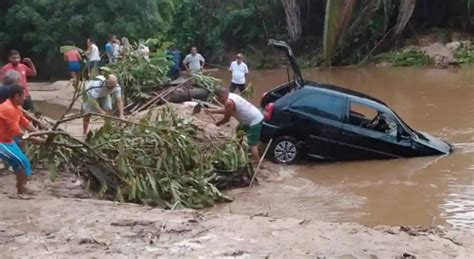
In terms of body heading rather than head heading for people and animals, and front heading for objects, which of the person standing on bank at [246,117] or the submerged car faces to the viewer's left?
the person standing on bank

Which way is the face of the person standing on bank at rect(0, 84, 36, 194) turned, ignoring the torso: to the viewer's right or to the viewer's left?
to the viewer's right

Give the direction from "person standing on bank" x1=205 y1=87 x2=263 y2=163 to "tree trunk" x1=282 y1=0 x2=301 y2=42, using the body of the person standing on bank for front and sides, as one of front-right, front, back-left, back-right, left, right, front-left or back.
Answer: right

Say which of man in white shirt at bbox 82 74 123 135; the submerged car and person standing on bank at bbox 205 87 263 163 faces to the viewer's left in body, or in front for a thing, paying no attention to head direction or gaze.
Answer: the person standing on bank

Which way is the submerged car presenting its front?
to the viewer's right

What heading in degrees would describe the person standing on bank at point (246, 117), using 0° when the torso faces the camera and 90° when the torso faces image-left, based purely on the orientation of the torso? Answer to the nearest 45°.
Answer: approximately 90°

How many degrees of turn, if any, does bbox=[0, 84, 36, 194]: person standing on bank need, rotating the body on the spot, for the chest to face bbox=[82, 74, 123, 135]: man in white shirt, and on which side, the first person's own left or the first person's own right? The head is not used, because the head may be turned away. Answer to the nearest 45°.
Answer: approximately 45° to the first person's own left

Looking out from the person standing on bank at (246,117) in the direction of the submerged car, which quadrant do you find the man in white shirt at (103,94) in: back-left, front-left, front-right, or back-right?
back-left

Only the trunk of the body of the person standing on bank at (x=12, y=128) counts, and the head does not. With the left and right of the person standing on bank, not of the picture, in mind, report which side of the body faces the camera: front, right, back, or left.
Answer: right

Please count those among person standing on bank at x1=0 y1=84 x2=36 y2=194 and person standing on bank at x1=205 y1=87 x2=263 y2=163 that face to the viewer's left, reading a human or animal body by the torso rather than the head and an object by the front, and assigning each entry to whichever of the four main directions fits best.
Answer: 1

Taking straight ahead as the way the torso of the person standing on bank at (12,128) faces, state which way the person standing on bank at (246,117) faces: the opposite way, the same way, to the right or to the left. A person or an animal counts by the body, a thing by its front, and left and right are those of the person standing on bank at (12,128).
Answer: the opposite way

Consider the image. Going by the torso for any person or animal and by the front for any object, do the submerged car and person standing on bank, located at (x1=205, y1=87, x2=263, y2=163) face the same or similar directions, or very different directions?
very different directions

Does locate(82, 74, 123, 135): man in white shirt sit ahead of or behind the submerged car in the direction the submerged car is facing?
behind

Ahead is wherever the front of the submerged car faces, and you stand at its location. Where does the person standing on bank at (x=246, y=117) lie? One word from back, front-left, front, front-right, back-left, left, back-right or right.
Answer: back-right
